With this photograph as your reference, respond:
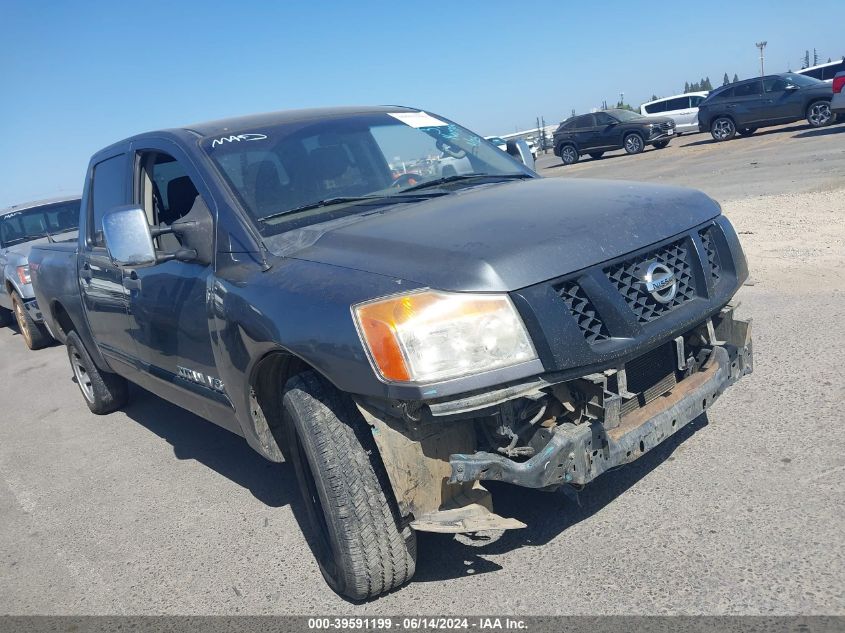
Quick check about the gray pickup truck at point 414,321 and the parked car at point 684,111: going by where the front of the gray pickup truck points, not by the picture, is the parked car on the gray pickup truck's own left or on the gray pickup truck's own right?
on the gray pickup truck's own left

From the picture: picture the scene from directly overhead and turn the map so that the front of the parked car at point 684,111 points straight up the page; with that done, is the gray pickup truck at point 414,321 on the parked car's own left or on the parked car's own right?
on the parked car's own right

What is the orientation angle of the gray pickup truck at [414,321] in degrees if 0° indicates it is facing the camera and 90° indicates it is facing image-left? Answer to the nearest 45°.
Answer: approximately 315°

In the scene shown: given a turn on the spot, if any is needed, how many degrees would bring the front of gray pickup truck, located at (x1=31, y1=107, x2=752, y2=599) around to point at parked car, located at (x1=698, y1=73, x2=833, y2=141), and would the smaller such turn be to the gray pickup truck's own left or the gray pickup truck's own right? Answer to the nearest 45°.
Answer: approximately 90° to the gray pickup truck's own left

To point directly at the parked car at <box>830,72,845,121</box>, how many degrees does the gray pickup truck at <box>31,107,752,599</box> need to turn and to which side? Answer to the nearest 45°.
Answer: approximately 90° to its left

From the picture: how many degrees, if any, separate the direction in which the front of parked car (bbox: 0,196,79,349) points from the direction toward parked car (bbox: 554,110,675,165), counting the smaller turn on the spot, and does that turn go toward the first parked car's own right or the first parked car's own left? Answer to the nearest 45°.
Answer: approximately 90° to the first parked car's own left

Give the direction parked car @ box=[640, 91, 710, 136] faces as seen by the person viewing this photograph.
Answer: facing to the right of the viewer

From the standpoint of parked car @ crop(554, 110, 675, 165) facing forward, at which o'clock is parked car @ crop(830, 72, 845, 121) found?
parked car @ crop(830, 72, 845, 121) is roughly at 12 o'clock from parked car @ crop(554, 110, 675, 165).

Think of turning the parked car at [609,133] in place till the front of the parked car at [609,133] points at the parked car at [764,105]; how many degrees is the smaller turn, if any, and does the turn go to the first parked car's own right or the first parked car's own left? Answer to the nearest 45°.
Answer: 0° — it already faces it
